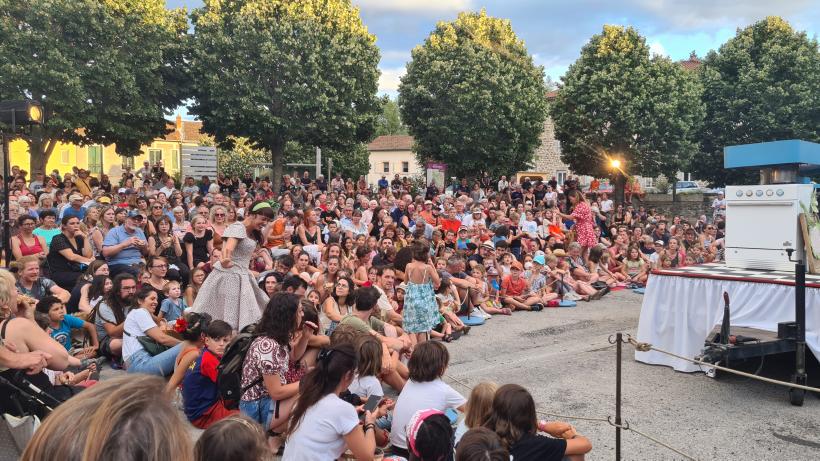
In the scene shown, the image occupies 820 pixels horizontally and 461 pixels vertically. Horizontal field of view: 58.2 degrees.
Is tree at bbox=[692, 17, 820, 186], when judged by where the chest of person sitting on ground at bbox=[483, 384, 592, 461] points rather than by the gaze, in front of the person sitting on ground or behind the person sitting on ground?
in front

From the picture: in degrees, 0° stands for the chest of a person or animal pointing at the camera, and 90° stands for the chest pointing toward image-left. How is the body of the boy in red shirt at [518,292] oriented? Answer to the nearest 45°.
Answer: approximately 315°

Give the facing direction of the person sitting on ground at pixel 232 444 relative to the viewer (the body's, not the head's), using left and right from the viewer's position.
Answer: facing away from the viewer and to the right of the viewer

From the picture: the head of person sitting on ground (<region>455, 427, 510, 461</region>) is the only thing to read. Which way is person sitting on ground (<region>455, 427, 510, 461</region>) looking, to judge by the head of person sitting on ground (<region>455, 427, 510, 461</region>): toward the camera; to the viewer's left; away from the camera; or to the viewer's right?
away from the camera

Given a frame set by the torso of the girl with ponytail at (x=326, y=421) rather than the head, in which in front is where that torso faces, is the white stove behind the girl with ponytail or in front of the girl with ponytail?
in front

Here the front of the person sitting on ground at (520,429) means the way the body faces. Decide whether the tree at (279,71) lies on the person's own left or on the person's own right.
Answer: on the person's own left

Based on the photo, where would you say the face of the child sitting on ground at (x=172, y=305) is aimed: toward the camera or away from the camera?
toward the camera

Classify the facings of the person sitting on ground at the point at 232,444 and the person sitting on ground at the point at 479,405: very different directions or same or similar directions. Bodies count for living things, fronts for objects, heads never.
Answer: same or similar directions

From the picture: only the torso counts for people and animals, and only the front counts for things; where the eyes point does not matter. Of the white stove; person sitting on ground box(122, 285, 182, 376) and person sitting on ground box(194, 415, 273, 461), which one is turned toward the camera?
the white stove

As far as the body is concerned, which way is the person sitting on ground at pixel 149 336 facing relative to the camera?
to the viewer's right

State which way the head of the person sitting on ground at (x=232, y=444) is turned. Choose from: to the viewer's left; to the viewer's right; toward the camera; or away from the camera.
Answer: away from the camera

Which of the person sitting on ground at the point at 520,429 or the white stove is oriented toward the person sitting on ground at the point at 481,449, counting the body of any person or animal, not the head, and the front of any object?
the white stove

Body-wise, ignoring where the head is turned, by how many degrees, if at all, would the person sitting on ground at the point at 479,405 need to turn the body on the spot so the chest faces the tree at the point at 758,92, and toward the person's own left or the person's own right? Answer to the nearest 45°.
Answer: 0° — they already face it

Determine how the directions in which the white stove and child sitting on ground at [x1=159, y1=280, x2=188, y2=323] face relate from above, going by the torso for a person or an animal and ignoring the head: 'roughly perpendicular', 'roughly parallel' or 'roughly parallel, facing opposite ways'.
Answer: roughly perpendicular

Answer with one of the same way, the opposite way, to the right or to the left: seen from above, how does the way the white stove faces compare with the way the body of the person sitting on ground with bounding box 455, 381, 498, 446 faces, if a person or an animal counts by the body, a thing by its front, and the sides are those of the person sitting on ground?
the opposite way

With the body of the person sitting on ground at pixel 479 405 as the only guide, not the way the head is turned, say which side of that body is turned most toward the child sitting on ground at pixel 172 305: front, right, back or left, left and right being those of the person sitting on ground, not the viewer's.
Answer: left

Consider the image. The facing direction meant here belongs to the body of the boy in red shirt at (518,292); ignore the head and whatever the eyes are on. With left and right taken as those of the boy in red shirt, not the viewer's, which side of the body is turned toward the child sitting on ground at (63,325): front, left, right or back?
right

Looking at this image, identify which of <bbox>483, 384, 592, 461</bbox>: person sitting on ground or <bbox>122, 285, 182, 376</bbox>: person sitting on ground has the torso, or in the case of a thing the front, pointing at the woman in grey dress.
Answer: <bbox>122, 285, 182, 376</bbox>: person sitting on ground

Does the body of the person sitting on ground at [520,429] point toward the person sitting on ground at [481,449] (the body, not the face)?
no

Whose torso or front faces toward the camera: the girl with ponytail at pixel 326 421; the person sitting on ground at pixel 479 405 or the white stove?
the white stove

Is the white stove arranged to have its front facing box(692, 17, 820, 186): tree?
no

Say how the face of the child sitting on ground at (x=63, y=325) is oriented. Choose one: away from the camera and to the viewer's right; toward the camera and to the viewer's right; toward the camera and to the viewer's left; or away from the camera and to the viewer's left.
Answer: toward the camera and to the viewer's right
